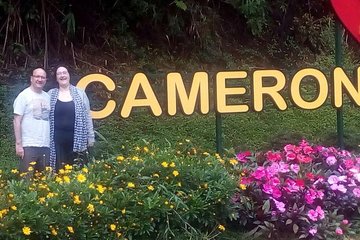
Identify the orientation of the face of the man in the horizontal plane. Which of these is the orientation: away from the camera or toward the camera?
toward the camera

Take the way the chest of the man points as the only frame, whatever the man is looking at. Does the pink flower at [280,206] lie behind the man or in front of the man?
in front

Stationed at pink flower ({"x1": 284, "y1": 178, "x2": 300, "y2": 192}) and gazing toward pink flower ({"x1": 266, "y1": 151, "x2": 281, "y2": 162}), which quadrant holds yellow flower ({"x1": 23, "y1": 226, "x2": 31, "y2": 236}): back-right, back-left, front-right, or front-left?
back-left

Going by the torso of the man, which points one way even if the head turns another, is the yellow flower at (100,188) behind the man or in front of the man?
in front

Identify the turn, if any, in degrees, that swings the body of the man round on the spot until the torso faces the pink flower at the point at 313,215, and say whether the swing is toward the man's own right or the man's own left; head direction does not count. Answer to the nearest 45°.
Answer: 0° — they already face it

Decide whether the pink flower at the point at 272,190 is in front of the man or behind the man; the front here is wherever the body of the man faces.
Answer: in front

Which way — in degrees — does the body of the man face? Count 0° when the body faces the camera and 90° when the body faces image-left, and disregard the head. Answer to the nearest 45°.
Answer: approximately 315°
